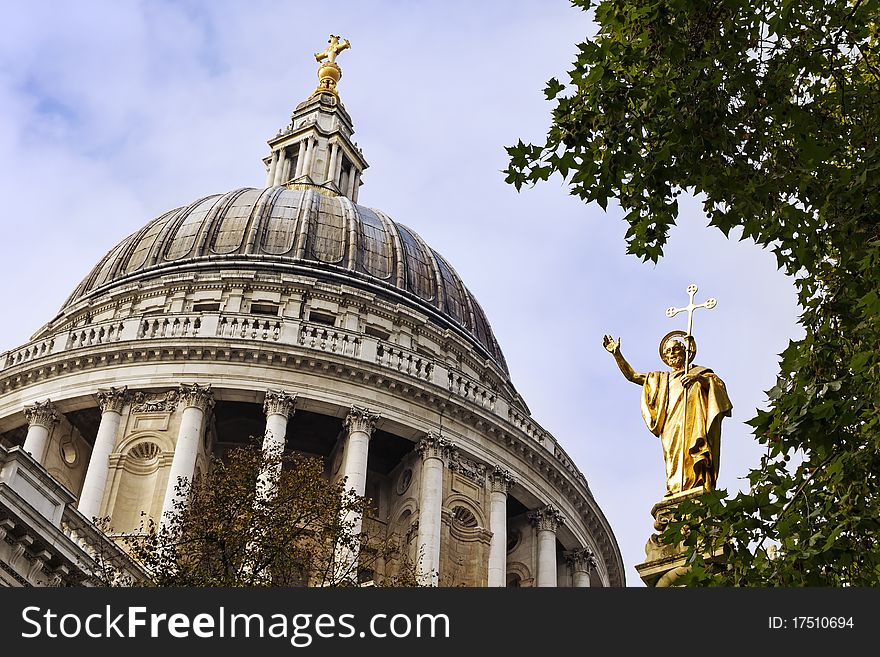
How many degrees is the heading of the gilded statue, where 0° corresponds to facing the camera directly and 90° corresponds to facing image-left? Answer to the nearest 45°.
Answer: approximately 0°

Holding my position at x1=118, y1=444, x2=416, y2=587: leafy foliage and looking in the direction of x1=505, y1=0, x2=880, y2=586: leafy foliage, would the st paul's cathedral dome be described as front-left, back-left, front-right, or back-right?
back-left

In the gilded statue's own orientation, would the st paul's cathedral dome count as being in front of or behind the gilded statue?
behind
